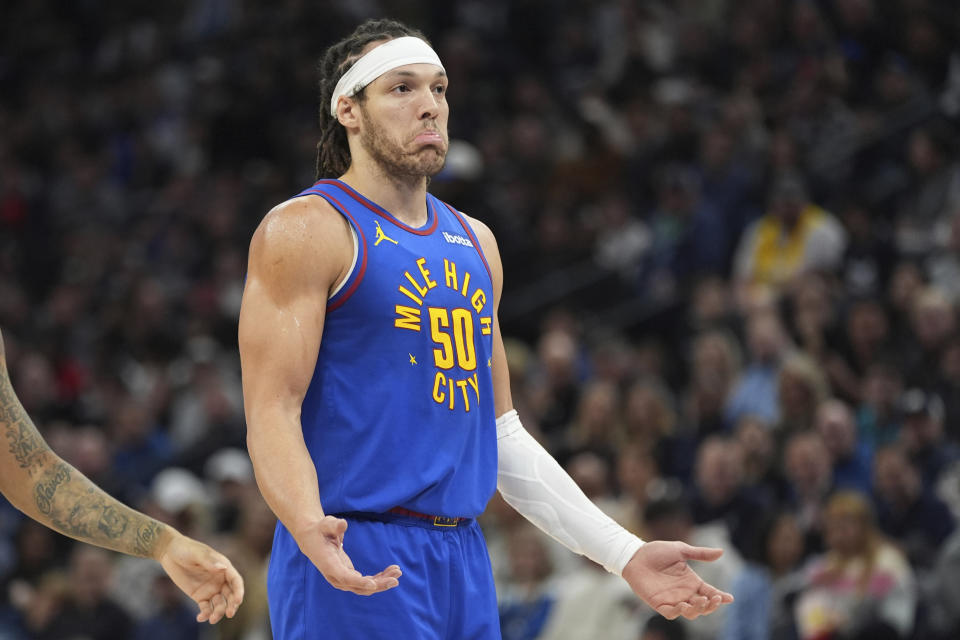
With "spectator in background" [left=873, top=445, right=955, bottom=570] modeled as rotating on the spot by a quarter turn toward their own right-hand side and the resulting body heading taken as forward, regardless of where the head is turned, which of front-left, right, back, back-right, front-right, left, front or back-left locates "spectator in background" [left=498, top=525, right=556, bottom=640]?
front-left

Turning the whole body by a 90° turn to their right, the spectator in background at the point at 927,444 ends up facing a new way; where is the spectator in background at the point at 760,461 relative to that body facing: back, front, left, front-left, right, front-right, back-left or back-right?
front-left

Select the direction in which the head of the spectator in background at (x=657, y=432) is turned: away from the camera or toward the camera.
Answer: toward the camera

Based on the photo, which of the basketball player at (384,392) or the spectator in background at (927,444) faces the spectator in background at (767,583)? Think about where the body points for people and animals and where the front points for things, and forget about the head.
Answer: the spectator in background at (927,444)

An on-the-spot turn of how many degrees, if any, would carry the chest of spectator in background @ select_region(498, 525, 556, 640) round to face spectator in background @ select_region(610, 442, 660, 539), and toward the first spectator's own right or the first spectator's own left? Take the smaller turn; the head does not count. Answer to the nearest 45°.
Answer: approximately 135° to the first spectator's own left

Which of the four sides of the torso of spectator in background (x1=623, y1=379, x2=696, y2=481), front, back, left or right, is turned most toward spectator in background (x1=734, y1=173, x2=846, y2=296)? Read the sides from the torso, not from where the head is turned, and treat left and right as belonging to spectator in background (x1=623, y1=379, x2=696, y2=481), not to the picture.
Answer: back

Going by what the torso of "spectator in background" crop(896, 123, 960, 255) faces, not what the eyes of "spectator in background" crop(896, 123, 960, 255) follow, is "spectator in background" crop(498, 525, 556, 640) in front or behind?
in front

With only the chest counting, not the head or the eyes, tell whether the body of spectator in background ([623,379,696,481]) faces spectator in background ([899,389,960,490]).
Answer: no

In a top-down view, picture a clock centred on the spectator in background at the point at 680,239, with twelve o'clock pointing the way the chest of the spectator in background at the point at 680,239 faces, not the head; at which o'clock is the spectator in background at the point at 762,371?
the spectator in background at the point at 762,371 is roughly at 10 o'clock from the spectator in background at the point at 680,239.

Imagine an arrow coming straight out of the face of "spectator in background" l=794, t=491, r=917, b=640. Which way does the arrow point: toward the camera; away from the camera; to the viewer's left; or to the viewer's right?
toward the camera

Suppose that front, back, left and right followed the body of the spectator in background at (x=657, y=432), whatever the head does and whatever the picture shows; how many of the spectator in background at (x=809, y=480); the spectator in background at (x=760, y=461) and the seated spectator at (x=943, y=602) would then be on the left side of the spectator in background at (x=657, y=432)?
3

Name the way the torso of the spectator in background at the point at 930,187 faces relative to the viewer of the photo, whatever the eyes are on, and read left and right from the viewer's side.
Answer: facing the viewer and to the left of the viewer

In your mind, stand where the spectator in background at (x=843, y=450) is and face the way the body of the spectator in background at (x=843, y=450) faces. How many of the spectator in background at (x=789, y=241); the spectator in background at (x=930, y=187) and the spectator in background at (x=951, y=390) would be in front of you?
0

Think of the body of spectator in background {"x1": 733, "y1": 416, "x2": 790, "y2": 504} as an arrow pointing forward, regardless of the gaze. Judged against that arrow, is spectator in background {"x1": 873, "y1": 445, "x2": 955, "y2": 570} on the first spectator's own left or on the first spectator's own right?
on the first spectator's own left

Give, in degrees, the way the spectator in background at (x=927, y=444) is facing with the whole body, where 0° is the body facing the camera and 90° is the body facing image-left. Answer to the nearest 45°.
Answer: approximately 45°

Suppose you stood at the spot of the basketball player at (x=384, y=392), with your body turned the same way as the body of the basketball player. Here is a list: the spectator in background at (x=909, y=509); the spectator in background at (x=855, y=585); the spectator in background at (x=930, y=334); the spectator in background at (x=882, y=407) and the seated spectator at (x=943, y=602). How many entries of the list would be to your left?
5

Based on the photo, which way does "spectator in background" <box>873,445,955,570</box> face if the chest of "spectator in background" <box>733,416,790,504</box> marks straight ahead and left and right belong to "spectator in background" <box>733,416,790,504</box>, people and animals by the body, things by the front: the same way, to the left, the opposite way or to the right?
the same way

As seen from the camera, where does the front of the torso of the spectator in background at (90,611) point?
toward the camera

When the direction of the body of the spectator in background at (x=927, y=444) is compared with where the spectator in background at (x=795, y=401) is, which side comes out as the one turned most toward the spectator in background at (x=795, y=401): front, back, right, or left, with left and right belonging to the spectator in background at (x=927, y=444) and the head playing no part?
right

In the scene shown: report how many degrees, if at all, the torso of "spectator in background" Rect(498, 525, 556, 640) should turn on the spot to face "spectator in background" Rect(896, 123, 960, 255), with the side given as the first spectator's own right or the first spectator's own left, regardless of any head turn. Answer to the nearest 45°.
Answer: approximately 135° to the first spectator's own left

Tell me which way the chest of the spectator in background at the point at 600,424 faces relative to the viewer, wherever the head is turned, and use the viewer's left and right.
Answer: facing the viewer

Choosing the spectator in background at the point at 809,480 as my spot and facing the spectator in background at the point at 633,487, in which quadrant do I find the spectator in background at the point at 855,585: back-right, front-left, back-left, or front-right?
back-left
